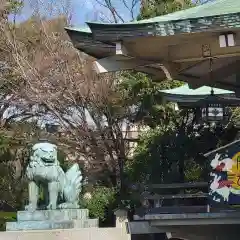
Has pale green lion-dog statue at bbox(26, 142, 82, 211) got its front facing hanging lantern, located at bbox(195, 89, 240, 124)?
no

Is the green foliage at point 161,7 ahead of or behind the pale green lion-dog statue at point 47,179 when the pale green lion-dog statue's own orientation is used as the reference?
behind

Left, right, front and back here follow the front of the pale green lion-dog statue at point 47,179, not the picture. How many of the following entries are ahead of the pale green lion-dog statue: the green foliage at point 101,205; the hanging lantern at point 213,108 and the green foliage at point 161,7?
0

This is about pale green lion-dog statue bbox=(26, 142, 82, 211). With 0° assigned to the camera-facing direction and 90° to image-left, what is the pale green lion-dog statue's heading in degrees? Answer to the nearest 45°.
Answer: approximately 45°
